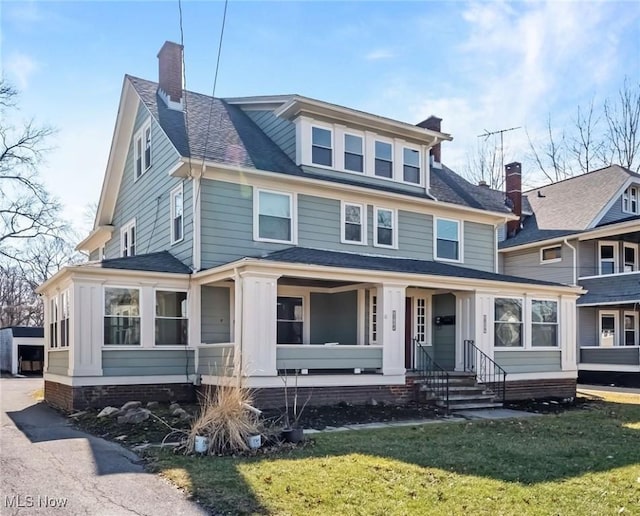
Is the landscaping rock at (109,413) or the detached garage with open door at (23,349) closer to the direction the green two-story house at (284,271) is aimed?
the landscaping rock

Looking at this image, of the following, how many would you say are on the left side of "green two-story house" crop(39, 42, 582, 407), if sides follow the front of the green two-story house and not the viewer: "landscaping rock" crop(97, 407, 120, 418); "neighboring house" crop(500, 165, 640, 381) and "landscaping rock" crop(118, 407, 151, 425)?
1

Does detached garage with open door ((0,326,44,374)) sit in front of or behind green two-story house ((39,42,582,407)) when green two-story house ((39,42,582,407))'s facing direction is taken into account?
behind

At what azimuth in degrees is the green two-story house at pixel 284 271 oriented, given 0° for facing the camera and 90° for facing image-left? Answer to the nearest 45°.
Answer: approximately 315°

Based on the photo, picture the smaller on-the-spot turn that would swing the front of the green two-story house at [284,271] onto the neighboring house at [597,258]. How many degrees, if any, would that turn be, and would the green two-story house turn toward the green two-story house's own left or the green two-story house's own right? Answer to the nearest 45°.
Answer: approximately 90° to the green two-story house's own left

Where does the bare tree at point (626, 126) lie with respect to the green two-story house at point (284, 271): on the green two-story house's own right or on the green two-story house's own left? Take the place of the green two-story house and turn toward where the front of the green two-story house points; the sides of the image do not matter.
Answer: on the green two-story house's own left
